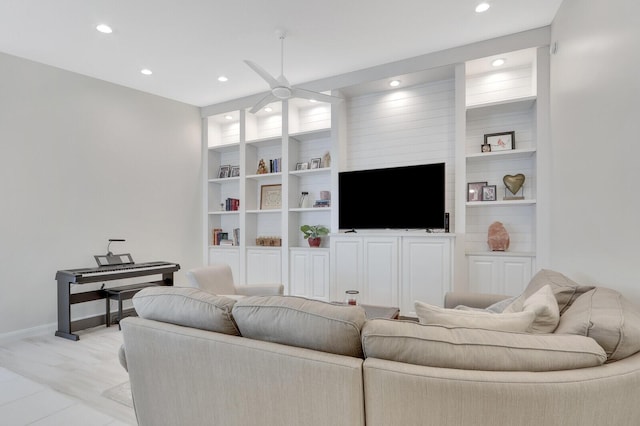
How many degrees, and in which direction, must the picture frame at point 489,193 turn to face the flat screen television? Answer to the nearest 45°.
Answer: approximately 90° to its right

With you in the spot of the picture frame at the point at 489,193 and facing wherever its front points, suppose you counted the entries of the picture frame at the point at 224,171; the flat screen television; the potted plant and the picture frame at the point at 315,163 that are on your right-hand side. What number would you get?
4

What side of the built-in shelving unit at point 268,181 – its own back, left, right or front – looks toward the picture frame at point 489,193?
left

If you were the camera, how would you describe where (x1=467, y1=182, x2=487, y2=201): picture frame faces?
facing the viewer

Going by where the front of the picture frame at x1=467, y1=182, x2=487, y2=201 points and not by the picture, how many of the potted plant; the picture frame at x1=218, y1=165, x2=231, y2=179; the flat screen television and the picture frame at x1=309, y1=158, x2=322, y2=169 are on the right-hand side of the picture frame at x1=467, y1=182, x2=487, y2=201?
4

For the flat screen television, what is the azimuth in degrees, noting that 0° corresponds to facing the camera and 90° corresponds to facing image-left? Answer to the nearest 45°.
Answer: approximately 45°

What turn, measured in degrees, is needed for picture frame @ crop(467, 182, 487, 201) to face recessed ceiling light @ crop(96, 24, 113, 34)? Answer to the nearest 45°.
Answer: approximately 45° to its right

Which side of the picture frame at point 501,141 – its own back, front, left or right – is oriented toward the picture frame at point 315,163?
right

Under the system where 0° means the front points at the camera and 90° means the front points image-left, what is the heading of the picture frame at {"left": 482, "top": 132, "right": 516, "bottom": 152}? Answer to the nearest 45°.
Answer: approximately 0°

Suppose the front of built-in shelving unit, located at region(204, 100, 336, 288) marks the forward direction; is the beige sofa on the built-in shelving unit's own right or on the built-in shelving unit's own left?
on the built-in shelving unit's own left

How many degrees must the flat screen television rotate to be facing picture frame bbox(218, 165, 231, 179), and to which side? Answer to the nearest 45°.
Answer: approximately 90° to its right

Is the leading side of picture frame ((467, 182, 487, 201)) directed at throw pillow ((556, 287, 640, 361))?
yes

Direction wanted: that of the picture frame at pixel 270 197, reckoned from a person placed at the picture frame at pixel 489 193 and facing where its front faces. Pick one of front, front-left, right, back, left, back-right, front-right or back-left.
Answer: right

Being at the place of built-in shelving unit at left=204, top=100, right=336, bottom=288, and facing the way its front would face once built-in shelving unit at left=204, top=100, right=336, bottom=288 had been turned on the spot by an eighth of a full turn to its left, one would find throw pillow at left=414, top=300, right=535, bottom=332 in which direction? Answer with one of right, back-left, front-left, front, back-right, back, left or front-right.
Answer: front

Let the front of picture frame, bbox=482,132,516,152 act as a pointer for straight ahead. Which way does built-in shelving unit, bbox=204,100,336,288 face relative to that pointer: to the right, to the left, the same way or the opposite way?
the same way

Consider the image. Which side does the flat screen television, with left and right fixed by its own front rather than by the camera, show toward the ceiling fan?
front

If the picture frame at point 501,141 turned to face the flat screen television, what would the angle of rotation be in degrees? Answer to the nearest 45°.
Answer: approximately 90° to its right

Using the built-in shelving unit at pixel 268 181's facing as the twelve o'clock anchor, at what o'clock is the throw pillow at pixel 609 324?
The throw pillow is roughly at 10 o'clock from the built-in shelving unit.

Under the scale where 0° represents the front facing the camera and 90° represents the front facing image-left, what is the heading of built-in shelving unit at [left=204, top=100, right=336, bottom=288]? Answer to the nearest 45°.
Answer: approximately 45°

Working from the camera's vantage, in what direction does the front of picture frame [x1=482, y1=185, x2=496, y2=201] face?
facing the viewer
